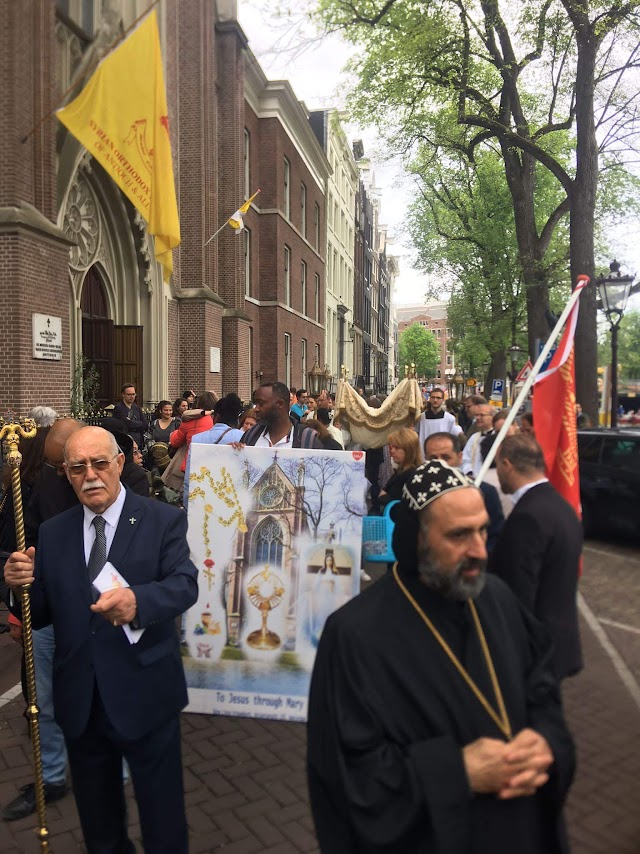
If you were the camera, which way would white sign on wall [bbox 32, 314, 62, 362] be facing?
facing the viewer and to the right of the viewer

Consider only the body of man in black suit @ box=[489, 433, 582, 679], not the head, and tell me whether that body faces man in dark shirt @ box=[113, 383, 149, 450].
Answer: yes

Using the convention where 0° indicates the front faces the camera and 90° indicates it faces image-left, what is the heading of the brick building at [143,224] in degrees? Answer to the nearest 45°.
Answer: approximately 315°

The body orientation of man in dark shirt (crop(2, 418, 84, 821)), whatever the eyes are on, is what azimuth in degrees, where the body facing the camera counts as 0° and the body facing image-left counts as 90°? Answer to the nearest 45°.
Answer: approximately 45°

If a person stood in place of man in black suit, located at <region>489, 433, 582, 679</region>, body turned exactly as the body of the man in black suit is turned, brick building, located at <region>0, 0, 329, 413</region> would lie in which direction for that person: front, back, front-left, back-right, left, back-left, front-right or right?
front

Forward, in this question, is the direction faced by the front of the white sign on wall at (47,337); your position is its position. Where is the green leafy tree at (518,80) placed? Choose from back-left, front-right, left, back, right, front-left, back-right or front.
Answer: front-left

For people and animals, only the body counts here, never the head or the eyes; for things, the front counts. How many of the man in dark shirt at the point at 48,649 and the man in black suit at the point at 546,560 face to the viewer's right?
0

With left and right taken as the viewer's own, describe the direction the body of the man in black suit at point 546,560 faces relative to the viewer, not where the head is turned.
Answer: facing away from the viewer and to the left of the viewer

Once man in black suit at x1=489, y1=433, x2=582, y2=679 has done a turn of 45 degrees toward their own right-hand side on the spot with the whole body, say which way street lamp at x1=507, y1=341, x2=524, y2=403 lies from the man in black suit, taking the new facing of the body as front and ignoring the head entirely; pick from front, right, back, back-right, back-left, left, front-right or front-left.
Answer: front

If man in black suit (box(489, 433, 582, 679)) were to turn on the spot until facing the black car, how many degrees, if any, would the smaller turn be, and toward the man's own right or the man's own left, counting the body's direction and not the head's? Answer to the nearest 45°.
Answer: approximately 45° to the man's own right
